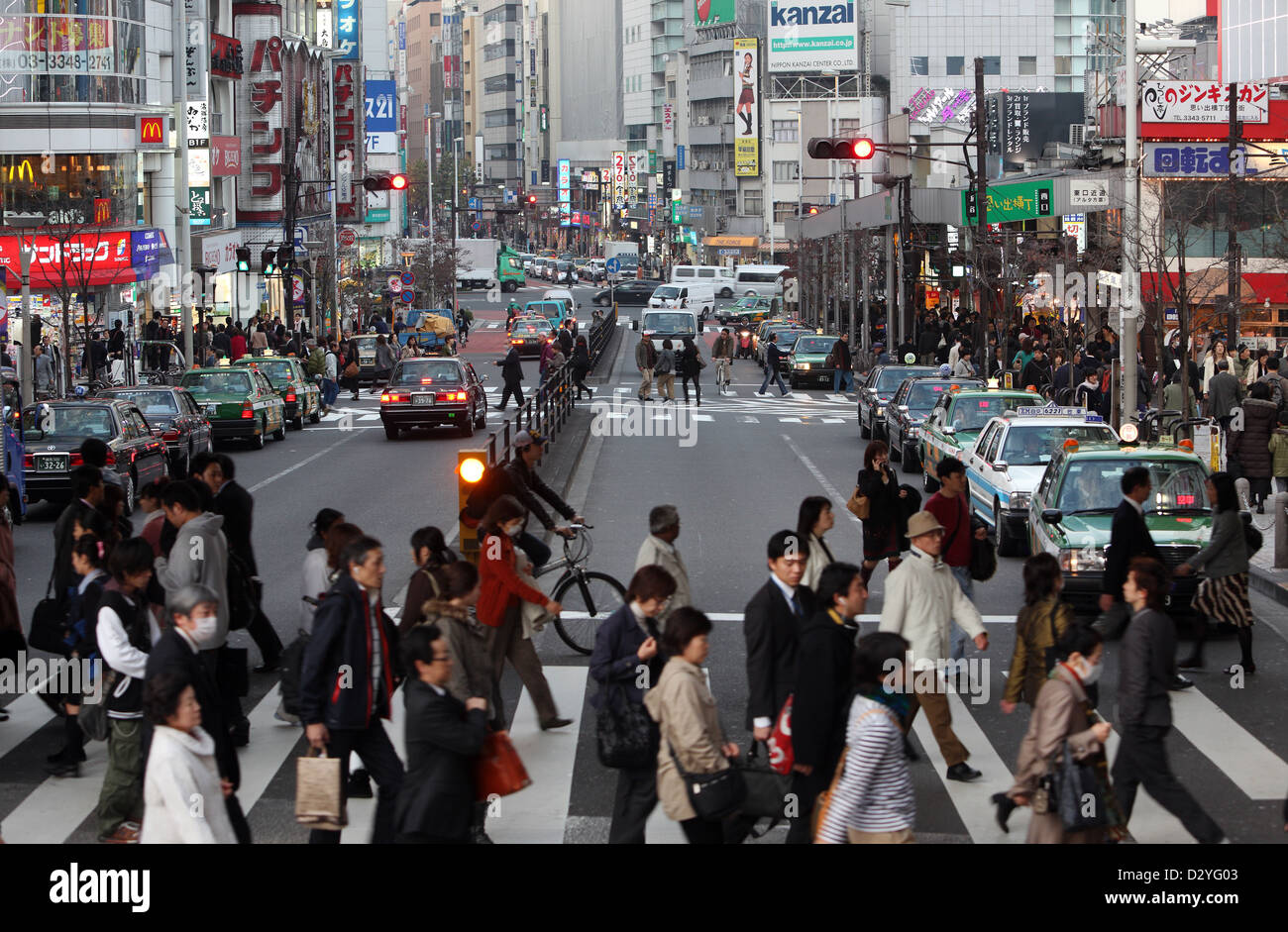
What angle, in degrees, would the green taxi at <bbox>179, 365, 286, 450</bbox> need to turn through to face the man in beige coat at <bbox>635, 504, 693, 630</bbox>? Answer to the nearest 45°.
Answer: approximately 135° to its right

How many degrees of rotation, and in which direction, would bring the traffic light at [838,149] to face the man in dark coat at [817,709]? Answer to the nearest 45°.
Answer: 0° — it already faces them

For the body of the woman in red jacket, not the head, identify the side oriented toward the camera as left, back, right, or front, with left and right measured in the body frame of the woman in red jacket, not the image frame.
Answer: right

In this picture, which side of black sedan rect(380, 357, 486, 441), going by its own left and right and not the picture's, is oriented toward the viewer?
back

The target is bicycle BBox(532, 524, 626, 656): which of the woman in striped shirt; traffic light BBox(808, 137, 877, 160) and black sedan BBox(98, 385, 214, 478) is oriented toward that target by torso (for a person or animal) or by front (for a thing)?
the traffic light

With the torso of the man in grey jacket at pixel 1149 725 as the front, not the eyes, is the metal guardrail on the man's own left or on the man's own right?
on the man's own right

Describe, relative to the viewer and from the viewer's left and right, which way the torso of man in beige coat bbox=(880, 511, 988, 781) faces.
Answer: facing the viewer and to the right of the viewer

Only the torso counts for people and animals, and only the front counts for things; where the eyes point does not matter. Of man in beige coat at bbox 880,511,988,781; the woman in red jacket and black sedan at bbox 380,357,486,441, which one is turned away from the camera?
the black sedan

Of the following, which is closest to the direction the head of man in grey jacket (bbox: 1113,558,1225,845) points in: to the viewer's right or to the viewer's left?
to the viewer's left
